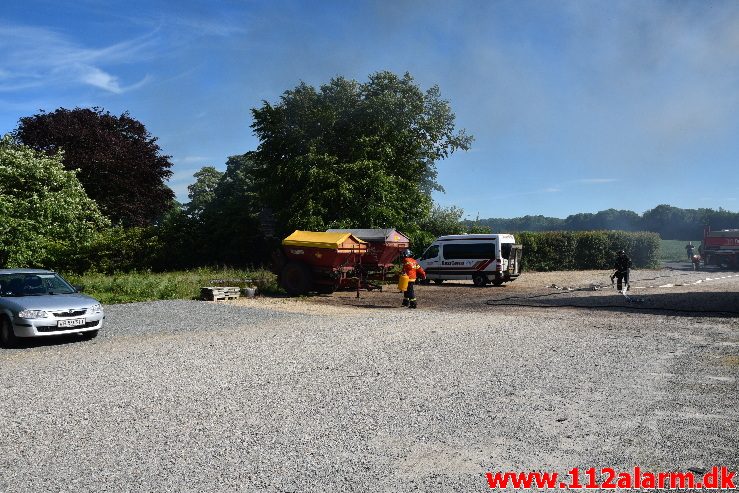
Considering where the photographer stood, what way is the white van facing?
facing away from the viewer and to the left of the viewer

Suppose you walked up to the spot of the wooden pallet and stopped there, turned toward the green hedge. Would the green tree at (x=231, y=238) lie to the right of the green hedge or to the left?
left

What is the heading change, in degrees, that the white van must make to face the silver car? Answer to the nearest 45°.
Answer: approximately 90° to its left

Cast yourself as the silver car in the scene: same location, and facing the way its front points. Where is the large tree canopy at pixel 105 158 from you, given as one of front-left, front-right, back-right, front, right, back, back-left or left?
back-left

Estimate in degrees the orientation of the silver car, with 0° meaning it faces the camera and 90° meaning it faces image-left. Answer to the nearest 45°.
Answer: approximately 315°

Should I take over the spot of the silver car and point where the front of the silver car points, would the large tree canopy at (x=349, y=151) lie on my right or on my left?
on my left

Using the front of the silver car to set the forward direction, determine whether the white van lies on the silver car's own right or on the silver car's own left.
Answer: on the silver car's own left

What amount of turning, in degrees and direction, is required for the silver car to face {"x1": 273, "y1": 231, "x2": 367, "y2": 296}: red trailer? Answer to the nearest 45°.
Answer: approximately 90° to its left

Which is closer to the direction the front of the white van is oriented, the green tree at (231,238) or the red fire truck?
the green tree
